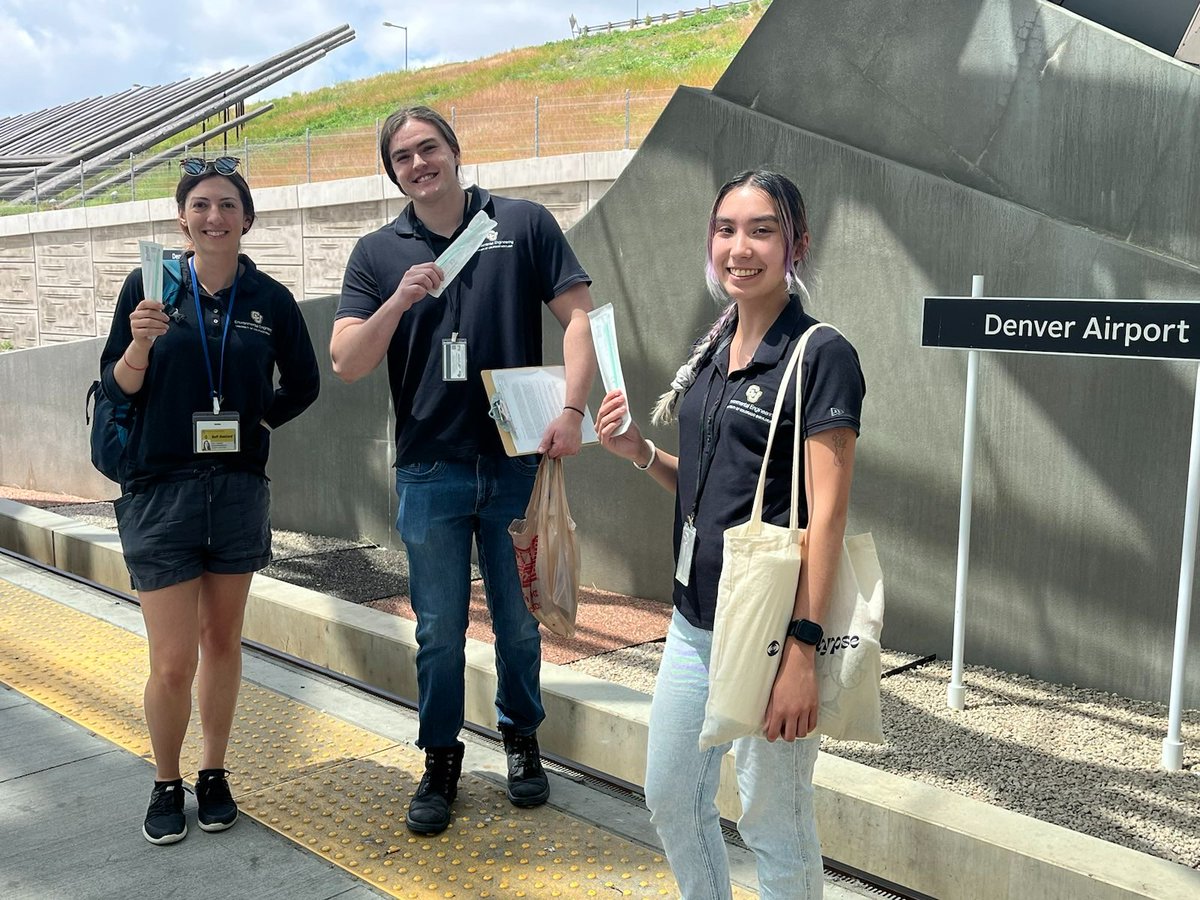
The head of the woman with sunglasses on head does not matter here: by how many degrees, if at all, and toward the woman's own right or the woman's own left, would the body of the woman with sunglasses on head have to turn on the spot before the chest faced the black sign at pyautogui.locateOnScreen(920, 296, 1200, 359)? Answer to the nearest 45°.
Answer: approximately 90° to the woman's own left

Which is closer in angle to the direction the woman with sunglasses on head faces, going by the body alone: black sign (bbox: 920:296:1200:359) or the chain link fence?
the black sign

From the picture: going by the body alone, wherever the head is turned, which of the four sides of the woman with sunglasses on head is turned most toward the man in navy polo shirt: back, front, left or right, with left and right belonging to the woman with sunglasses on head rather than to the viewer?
left

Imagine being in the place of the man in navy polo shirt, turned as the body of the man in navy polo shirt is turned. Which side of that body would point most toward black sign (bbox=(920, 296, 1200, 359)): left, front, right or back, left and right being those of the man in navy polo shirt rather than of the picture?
left

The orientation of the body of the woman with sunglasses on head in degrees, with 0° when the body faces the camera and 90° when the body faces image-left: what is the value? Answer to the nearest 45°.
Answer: approximately 0°

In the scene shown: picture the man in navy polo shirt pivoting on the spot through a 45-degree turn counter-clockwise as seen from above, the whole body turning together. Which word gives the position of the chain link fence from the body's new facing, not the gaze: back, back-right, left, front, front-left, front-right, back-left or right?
back-left

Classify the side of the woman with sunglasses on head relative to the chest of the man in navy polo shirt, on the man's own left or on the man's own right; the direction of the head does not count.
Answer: on the man's own right

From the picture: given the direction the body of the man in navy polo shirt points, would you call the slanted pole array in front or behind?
behind

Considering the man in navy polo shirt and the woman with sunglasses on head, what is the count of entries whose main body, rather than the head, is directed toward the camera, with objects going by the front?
2

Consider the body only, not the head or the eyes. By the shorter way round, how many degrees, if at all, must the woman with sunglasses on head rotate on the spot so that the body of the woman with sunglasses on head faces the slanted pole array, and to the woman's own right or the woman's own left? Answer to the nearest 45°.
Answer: approximately 180°
